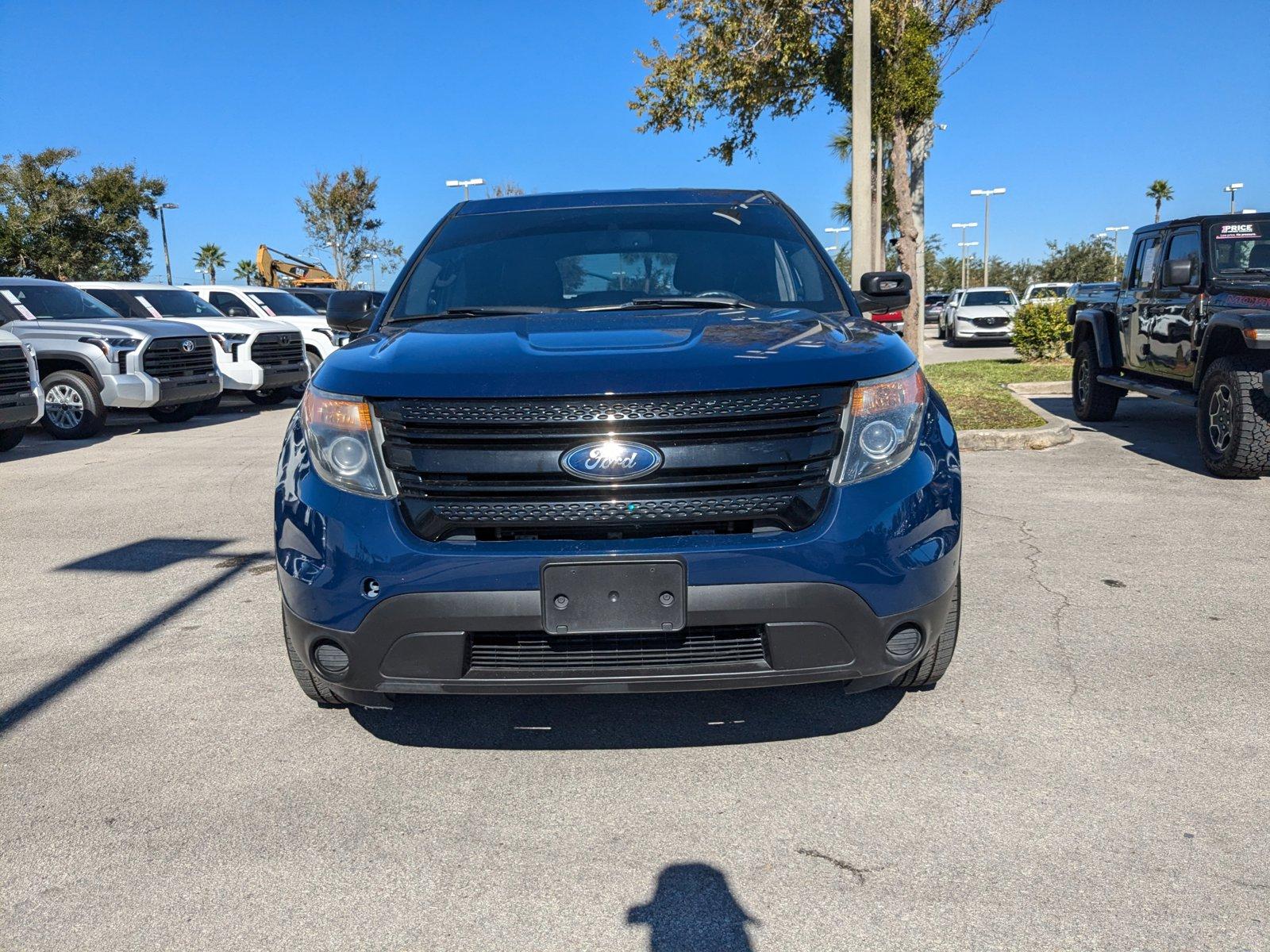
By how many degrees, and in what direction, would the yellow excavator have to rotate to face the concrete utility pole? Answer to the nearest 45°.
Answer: approximately 90° to its left

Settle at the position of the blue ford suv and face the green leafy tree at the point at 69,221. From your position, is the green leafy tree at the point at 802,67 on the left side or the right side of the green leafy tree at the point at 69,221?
right

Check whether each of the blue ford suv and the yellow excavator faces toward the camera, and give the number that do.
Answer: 1

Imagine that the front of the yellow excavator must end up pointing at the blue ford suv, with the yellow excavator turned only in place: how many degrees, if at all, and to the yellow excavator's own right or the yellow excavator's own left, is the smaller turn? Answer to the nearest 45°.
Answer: approximately 90° to the yellow excavator's own left

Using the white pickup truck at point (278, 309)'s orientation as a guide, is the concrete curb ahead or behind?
ahead

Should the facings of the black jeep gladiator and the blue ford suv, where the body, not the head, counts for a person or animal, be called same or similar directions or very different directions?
same or similar directions

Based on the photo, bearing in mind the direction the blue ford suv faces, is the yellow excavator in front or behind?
behind

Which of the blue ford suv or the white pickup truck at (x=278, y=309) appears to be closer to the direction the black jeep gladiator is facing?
the blue ford suv

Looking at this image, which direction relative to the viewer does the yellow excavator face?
to the viewer's left

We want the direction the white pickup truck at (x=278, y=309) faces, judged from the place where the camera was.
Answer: facing the viewer and to the right of the viewer

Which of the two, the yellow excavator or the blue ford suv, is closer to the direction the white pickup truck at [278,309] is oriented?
the blue ford suv

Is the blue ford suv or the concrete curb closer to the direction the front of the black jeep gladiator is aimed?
the blue ford suv

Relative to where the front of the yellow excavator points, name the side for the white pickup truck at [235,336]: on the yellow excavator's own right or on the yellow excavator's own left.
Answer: on the yellow excavator's own left

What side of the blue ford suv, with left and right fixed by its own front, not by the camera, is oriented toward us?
front

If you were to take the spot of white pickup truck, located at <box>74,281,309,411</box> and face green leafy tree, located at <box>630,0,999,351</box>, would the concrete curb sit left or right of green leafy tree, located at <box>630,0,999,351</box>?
right
